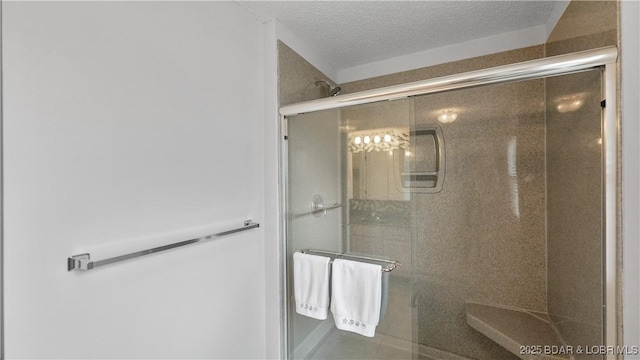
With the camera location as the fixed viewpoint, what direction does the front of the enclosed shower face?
facing the viewer

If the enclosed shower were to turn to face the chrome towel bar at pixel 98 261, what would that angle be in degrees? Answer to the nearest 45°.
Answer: approximately 45° to its right
